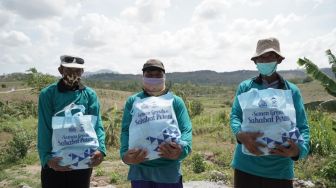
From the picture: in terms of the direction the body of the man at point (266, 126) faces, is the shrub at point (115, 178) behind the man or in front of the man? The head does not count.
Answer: behind

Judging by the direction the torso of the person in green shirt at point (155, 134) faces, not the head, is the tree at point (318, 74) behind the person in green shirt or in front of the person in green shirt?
behind

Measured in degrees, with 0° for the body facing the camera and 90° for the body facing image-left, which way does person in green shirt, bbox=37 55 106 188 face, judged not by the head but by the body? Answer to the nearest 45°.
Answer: approximately 0°

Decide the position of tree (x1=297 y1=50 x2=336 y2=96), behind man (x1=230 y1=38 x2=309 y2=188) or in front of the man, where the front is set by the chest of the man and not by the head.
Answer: behind

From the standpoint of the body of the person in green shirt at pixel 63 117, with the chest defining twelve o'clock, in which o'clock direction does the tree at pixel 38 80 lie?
The tree is roughly at 6 o'clock from the person in green shirt.

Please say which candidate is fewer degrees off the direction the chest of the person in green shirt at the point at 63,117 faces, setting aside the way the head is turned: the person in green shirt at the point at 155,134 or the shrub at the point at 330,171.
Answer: the person in green shirt

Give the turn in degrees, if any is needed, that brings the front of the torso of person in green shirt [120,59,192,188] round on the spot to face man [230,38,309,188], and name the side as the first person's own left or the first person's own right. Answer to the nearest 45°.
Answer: approximately 90° to the first person's own left

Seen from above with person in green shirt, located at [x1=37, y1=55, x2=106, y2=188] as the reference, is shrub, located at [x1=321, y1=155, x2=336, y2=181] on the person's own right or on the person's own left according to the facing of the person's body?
on the person's own left
